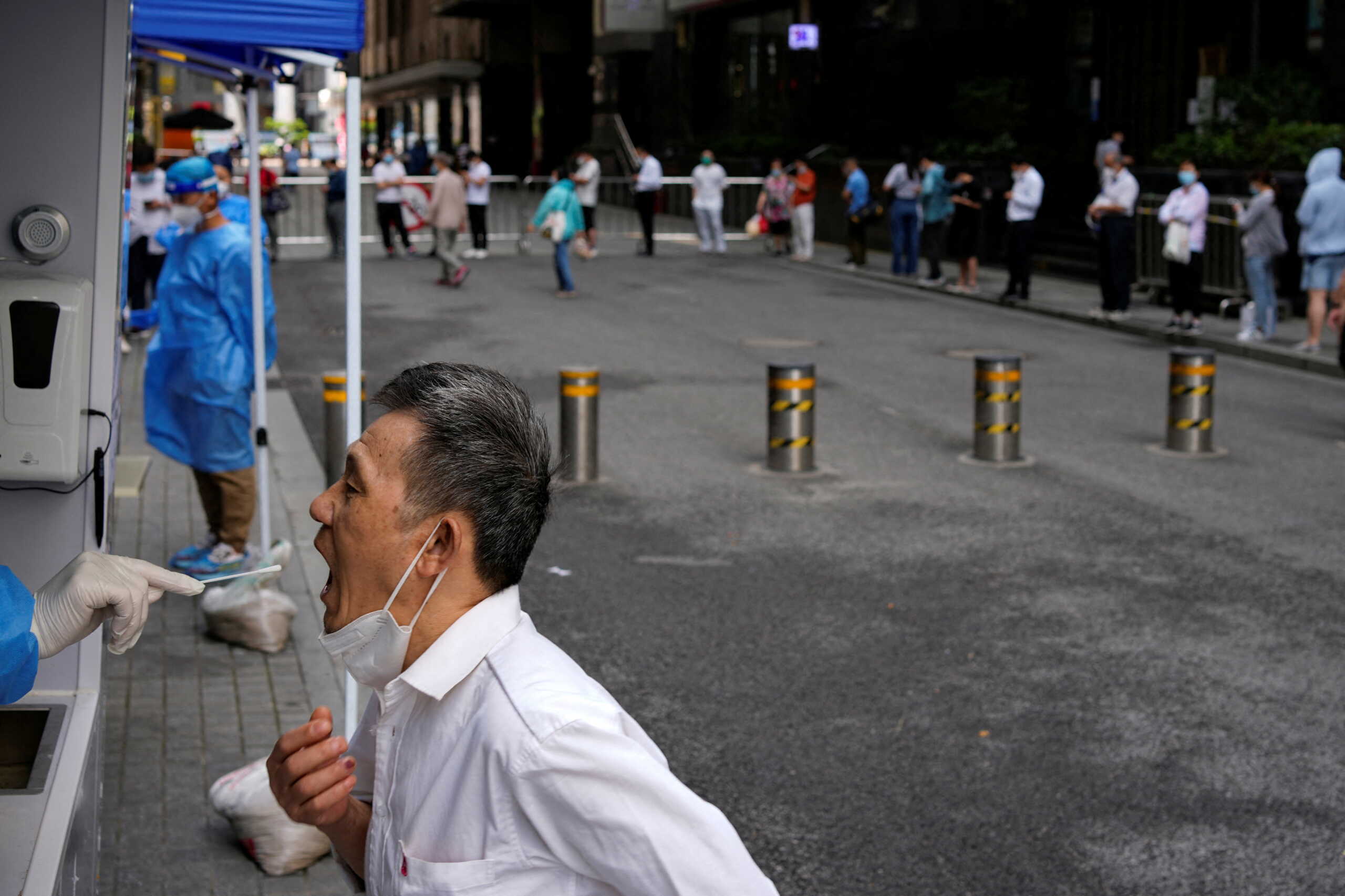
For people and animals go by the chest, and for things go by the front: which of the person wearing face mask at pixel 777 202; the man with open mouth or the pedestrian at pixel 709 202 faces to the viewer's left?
the man with open mouth

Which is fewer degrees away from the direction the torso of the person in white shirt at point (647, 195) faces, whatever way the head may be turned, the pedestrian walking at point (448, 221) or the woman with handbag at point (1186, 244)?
the pedestrian walking

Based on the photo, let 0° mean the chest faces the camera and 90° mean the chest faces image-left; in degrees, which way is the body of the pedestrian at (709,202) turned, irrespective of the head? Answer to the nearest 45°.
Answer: approximately 0°

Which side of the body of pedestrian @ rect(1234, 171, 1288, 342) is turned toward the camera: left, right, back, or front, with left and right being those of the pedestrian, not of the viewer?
left

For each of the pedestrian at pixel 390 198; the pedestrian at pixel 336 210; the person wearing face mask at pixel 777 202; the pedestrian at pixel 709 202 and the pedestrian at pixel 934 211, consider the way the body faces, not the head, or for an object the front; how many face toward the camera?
3

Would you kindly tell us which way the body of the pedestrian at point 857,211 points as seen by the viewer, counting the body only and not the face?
to the viewer's left

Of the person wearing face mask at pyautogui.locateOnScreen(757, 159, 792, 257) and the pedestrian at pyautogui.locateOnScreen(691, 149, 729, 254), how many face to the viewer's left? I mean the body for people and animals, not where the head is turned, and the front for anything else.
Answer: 0

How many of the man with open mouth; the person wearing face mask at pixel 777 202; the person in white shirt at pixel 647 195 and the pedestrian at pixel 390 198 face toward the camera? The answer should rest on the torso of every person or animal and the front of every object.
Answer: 2

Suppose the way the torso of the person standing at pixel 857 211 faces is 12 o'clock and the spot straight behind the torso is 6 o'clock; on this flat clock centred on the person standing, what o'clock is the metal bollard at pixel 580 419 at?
The metal bollard is roughly at 9 o'clock from the person standing.

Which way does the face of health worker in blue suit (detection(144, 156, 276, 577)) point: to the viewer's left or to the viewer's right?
to the viewer's left

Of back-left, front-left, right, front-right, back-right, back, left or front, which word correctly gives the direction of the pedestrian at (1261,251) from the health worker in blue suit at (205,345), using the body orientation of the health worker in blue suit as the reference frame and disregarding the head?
back

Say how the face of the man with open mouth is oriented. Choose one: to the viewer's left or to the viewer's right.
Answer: to the viewer's left
